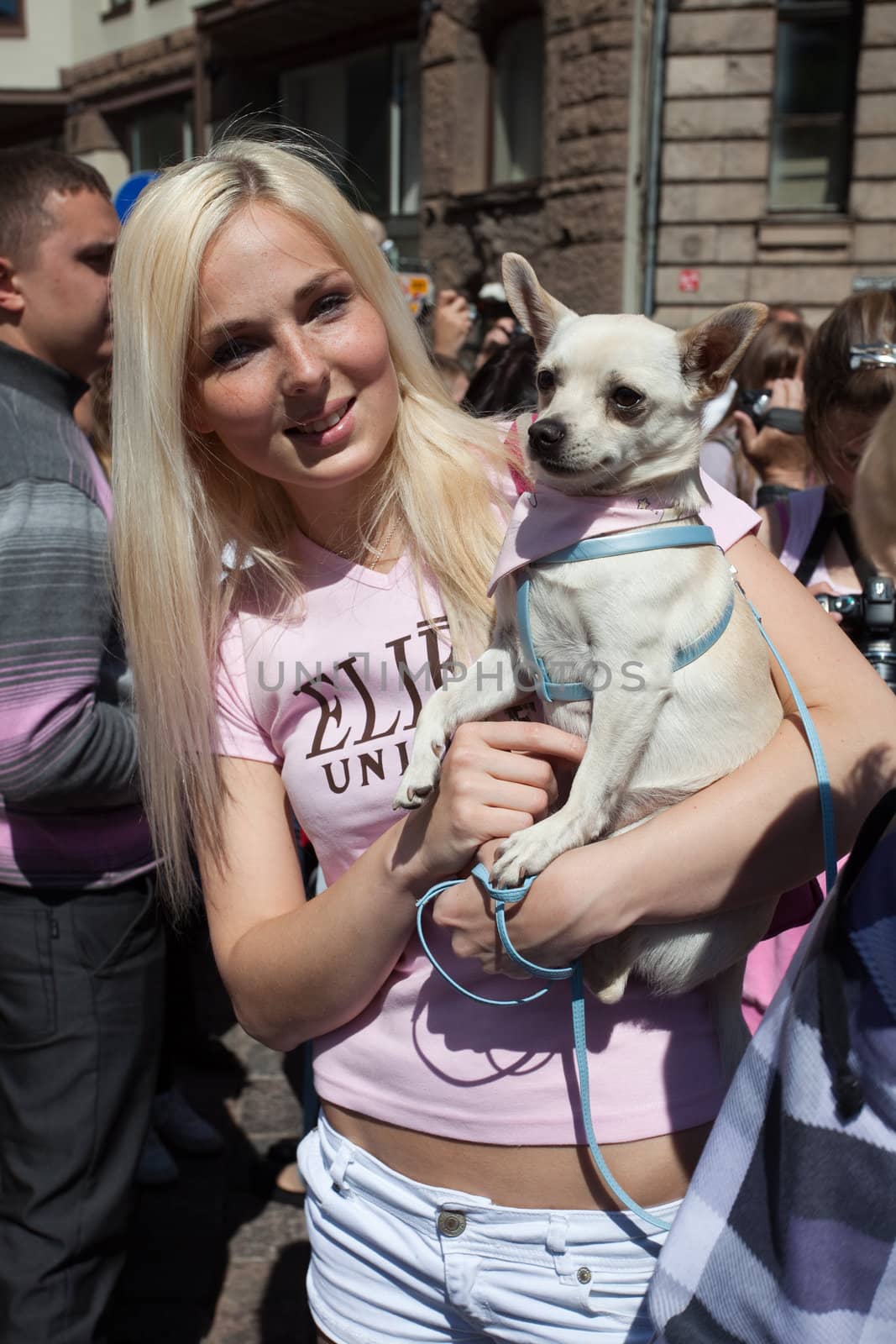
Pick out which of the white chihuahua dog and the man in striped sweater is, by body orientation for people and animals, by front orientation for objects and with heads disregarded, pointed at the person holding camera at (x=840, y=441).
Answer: the man in striped sweater

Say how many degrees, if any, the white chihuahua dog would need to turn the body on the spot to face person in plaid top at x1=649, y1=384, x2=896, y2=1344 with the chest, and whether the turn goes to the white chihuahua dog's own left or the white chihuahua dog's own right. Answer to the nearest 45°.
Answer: approximately 45° to the white chihuahua dog's own left

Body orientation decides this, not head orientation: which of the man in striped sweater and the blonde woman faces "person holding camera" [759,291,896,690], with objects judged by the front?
the man in striped sweater

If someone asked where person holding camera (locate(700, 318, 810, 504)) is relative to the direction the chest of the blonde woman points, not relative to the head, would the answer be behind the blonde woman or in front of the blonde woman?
behind

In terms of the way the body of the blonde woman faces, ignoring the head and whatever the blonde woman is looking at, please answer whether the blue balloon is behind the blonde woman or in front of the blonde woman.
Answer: behind

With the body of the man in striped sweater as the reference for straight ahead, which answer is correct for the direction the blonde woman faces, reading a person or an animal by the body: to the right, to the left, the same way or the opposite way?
to the right

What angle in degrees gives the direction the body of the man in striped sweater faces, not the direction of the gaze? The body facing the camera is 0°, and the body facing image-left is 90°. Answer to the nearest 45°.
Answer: approximately 270°

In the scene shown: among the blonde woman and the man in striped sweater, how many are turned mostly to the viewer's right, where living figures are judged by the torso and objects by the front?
1

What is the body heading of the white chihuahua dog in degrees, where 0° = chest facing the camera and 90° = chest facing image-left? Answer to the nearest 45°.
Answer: approximately 45°

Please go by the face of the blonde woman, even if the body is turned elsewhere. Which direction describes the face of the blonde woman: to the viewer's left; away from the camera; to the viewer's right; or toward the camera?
toward the camera

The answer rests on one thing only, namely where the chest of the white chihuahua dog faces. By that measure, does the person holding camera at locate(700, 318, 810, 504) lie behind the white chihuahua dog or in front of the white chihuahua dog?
behind

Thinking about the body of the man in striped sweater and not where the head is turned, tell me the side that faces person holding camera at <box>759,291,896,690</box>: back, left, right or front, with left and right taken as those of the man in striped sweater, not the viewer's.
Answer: front

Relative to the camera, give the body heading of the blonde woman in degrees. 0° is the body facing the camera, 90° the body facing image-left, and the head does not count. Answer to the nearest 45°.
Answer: approximately 0°
